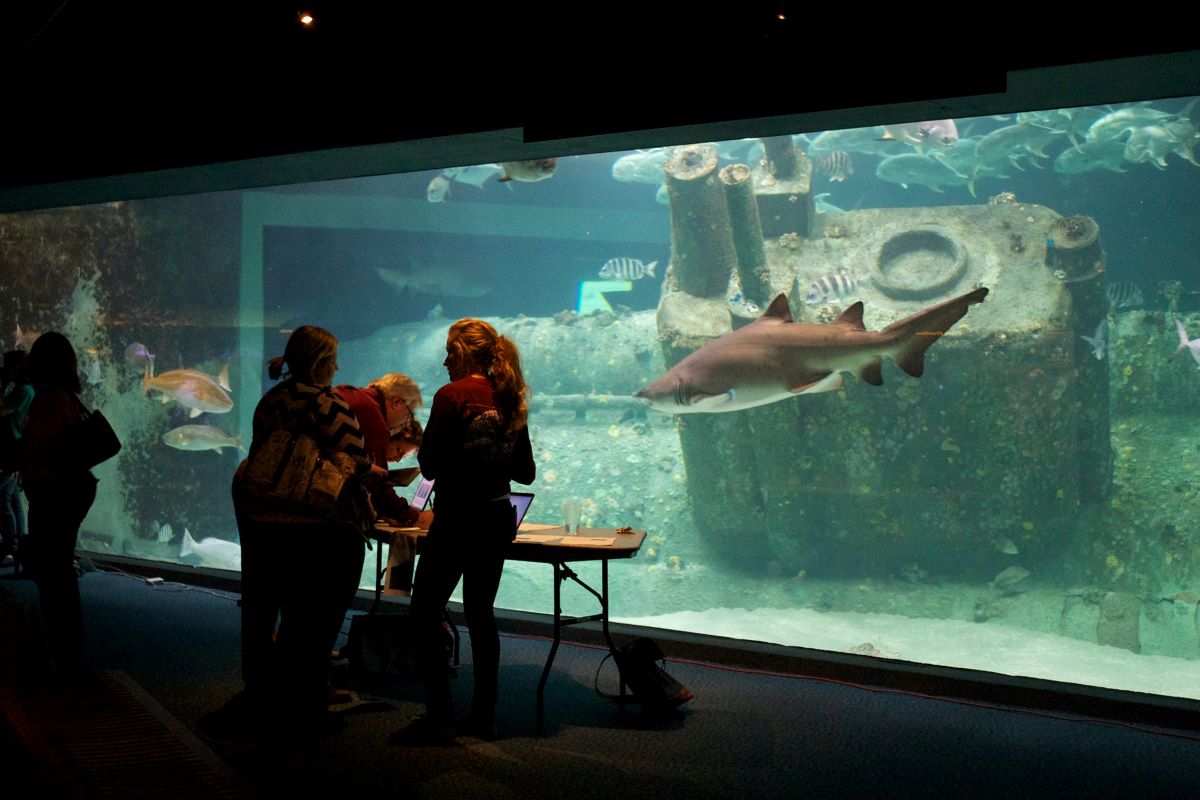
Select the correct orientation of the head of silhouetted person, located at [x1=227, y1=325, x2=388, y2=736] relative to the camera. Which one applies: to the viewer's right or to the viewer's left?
to the viewer's right

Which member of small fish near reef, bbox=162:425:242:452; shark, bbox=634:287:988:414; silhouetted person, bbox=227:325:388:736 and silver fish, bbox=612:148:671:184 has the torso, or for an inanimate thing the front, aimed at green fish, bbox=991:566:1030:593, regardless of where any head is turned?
the silhouetted person

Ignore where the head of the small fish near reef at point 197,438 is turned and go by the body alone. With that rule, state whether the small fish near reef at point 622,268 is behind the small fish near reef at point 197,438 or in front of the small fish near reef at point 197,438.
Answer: behind

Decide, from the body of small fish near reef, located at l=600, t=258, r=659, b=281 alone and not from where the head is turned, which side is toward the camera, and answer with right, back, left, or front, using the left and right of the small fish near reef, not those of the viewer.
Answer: left

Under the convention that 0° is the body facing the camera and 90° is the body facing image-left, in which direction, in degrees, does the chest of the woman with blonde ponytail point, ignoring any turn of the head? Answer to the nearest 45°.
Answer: approximately 135°

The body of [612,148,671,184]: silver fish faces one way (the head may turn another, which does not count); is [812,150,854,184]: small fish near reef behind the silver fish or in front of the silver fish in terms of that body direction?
behind

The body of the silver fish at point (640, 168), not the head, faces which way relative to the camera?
to the viewer's left

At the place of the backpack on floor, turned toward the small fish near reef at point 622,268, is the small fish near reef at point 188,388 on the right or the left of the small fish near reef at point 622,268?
left

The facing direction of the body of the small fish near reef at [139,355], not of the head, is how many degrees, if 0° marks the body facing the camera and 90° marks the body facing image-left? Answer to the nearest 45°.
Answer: approximately 90°

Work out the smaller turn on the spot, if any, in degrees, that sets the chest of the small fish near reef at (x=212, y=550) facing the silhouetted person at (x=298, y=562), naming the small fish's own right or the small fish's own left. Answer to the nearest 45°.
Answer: approximately 90° to the small fish's own right

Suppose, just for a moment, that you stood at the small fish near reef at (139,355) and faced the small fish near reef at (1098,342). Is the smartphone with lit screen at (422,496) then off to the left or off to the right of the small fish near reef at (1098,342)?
right
